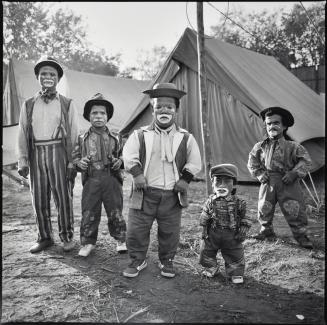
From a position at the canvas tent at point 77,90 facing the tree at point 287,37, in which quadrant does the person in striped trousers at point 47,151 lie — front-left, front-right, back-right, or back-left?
back-right

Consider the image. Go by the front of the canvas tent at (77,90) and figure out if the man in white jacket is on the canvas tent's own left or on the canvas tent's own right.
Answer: on the canvas tent's own left

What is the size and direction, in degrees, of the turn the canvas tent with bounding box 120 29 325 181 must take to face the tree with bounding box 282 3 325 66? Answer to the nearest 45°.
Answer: approximately 180°
